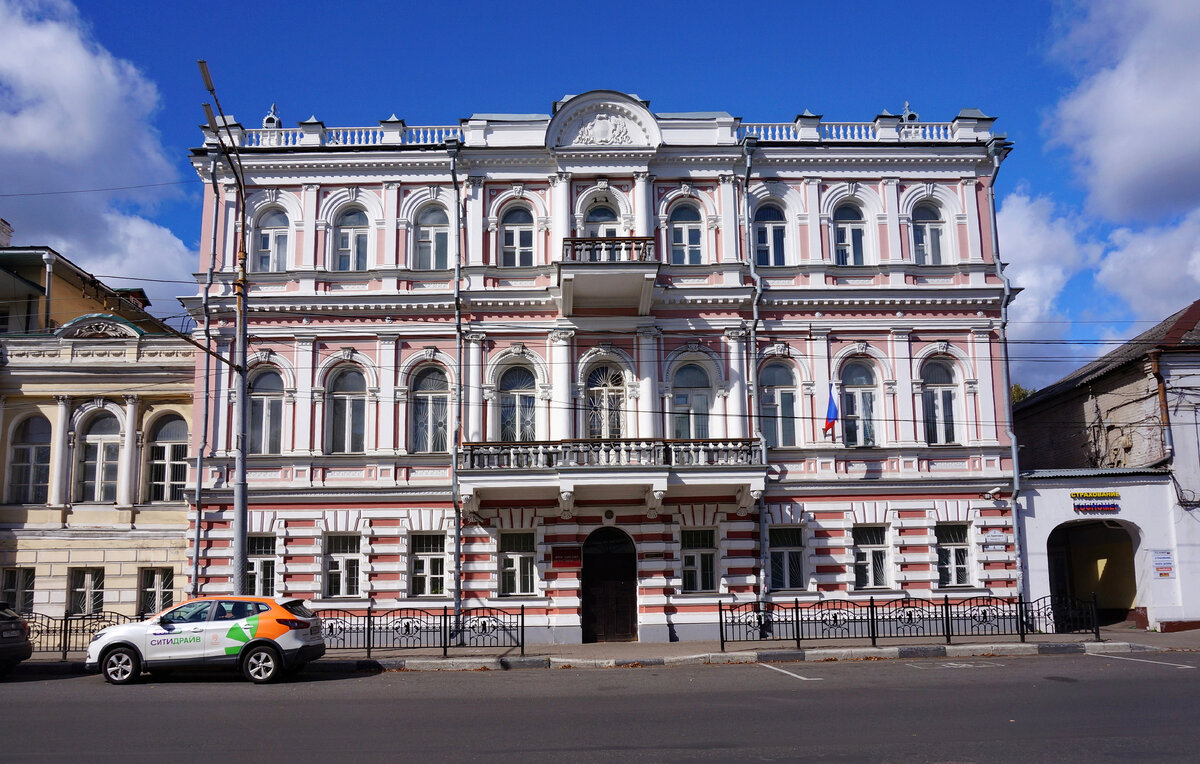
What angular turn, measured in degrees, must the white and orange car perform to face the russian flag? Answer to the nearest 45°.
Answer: approximately 180°

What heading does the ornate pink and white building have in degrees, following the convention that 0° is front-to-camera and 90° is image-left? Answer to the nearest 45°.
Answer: approximately 0°

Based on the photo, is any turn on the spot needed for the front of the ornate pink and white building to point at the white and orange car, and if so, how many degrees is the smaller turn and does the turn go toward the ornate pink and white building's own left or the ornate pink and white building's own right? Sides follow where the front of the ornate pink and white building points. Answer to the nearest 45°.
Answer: approximately 45° to the ornate pink and white building's own right

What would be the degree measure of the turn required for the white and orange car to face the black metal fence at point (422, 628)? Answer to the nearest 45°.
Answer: approximately 135° to its right

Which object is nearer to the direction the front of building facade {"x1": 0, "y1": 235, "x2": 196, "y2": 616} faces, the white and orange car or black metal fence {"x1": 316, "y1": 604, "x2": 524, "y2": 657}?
the white and orange car

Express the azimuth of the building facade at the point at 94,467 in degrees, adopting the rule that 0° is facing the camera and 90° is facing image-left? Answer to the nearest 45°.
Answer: approximately 0°

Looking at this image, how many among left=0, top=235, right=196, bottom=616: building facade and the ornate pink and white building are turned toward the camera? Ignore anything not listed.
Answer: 2

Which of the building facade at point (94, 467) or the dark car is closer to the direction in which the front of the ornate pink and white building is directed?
the dark car

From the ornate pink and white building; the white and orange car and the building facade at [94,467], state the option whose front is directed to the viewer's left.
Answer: the white and orange car

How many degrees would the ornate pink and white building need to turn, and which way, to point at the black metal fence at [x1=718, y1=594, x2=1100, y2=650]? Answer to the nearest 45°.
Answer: approximately 90° to its left

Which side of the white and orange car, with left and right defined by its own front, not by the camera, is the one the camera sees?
left

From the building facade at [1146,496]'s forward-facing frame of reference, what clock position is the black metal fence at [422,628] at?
The black metal fence is roughly at 2 o'clock from the building facade.

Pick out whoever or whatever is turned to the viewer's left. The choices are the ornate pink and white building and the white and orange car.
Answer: the white and orange car

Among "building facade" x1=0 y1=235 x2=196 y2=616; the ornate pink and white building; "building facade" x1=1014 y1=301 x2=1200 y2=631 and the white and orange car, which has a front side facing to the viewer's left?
the white and orange car
